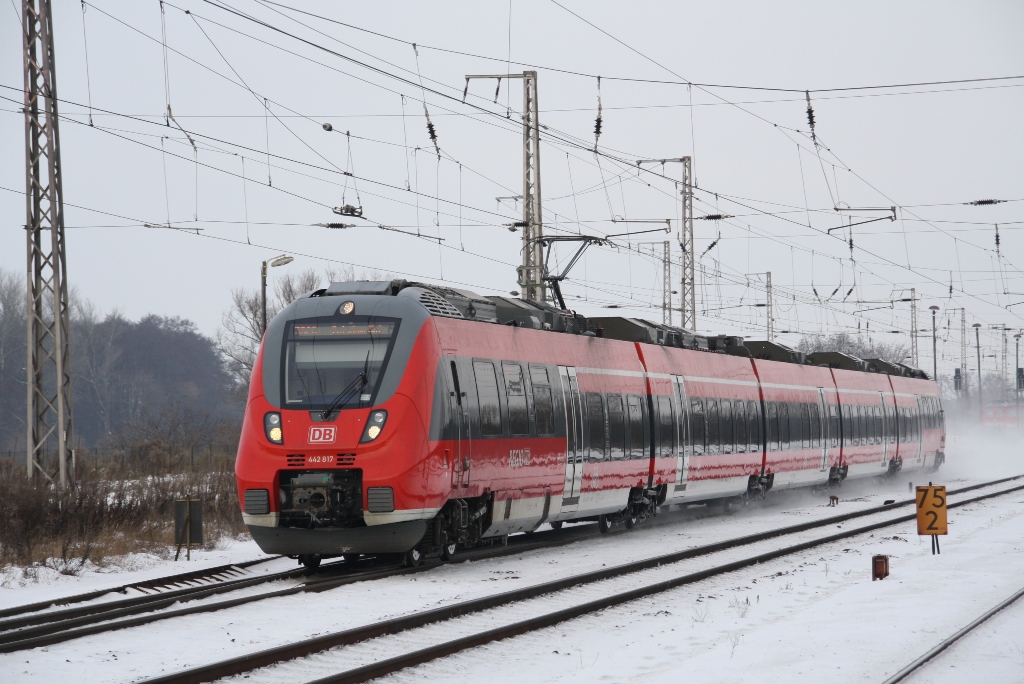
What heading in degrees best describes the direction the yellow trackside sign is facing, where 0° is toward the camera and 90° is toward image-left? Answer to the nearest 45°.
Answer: approximately 0°

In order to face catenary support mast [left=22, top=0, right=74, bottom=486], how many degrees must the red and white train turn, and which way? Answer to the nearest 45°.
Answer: approximately 90° to its right

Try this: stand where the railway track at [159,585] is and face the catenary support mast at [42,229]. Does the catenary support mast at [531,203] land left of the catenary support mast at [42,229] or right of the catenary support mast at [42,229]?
right

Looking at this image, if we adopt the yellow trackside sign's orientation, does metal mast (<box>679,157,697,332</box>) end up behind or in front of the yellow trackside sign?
behind

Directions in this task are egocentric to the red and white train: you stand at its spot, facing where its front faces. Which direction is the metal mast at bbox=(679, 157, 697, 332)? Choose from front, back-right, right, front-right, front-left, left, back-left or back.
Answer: back-right

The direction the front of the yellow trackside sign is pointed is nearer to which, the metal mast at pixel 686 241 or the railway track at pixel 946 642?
the railway track

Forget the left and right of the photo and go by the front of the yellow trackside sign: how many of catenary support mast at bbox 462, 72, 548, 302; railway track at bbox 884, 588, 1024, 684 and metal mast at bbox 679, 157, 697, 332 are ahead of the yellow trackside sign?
1

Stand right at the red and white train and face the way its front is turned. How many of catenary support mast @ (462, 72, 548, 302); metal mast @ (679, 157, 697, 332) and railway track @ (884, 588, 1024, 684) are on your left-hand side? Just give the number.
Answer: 1

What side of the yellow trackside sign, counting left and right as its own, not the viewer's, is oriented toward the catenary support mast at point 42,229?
right

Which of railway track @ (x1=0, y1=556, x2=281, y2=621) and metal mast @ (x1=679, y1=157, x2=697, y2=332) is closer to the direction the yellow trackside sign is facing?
the railway track

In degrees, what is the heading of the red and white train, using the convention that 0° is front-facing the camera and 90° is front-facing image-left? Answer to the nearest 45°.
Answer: approximately 45°

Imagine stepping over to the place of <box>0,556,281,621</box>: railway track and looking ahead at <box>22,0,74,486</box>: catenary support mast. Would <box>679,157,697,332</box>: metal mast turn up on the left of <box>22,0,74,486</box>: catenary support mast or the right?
right

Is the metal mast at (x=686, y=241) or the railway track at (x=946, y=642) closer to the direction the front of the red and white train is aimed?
the railway track
